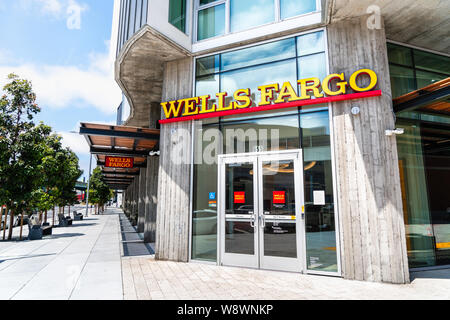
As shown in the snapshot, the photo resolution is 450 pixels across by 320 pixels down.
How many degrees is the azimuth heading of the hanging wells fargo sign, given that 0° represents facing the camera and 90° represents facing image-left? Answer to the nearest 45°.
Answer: approximately 0°

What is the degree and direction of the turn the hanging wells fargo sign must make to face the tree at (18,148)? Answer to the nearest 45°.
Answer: approximately 90° to its right
